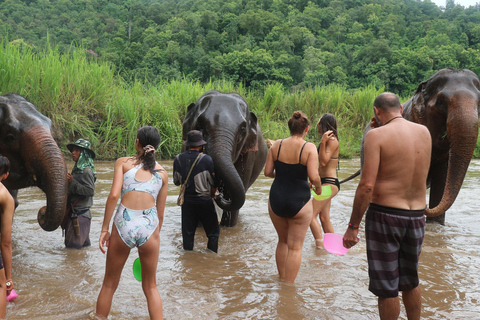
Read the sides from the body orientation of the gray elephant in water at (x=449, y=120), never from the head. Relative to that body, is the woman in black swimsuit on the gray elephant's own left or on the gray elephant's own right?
on the gray elephant's own right

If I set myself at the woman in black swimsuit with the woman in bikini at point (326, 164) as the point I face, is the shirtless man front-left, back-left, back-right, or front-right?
back-right

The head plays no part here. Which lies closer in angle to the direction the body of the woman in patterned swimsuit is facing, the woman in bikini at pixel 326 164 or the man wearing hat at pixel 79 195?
the man wearing hat

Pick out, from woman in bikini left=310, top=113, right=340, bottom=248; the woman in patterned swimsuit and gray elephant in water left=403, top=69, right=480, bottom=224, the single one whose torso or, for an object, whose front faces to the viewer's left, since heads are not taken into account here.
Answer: the woman in bikini

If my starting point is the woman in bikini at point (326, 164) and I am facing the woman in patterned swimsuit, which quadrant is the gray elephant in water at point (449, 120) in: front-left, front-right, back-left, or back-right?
back-left

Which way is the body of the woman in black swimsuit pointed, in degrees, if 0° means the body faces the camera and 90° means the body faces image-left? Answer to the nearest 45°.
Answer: approximately 180°

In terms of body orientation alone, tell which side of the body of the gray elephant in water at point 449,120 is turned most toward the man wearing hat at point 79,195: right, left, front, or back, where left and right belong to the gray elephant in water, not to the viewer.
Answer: right

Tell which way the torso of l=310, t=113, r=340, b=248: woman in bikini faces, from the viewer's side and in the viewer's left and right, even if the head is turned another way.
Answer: facing to the left of the viewer

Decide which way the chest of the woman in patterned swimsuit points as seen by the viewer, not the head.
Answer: away from the camera

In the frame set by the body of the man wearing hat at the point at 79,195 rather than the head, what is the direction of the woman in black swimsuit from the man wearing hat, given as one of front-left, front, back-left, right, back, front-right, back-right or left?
back-left

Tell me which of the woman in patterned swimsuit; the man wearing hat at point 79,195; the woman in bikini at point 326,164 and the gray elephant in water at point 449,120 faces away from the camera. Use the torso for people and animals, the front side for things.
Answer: the woman in patterned swimsuit

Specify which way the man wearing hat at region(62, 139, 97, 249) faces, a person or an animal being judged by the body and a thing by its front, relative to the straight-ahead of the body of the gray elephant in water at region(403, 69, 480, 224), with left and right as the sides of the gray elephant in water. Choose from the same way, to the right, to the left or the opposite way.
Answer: to the right

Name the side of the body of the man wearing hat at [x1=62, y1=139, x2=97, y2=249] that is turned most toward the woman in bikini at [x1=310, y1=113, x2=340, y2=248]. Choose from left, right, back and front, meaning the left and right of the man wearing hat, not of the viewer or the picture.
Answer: back

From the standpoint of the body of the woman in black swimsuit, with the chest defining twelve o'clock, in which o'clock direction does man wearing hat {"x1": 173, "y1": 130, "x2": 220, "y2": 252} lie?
The man wearing hat is roughly at 10 o'clock from the woman in black swimsuit.

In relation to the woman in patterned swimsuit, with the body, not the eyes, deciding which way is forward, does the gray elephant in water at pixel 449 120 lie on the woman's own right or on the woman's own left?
on the woman's own right

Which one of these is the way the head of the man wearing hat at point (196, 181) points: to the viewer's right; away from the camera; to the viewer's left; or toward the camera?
away from the camera
